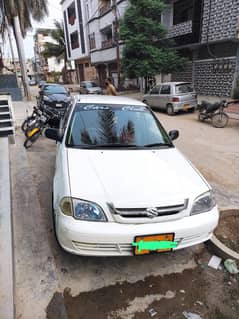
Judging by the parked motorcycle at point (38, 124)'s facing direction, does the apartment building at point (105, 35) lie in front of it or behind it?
behind

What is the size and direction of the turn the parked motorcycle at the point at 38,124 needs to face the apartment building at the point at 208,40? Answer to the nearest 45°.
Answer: approximately 180°

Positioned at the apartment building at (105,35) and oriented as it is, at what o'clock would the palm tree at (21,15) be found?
The palm tree is roughly at 12 o'clock from the apartment building.

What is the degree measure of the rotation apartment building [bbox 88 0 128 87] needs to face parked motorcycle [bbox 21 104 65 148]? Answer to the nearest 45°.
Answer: approximately 45° to its left

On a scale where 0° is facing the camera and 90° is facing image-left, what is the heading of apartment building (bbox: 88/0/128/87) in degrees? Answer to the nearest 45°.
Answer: approximately 45°

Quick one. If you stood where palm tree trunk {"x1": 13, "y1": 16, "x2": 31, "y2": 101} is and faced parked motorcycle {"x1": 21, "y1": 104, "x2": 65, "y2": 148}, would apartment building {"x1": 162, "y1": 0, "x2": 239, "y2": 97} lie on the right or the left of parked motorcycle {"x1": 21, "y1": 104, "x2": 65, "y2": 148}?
left

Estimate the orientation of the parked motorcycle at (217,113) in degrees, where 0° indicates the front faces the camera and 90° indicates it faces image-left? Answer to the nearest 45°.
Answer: approximately 315°

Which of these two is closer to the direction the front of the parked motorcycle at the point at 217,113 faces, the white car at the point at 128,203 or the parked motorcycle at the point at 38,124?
the white car

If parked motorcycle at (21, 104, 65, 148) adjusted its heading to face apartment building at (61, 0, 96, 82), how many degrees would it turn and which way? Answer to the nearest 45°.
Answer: approximately 135° to its right

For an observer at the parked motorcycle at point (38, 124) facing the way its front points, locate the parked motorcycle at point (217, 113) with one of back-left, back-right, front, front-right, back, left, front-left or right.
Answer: back-left
